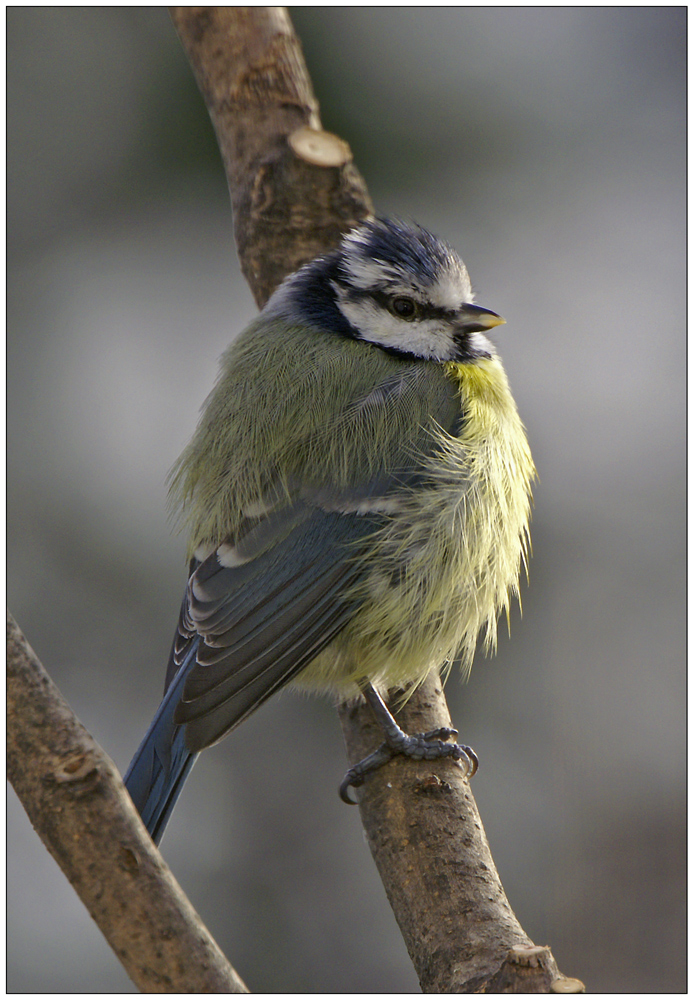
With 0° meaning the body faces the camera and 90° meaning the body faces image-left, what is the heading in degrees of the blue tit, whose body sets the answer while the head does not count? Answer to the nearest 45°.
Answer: approximately 270°
